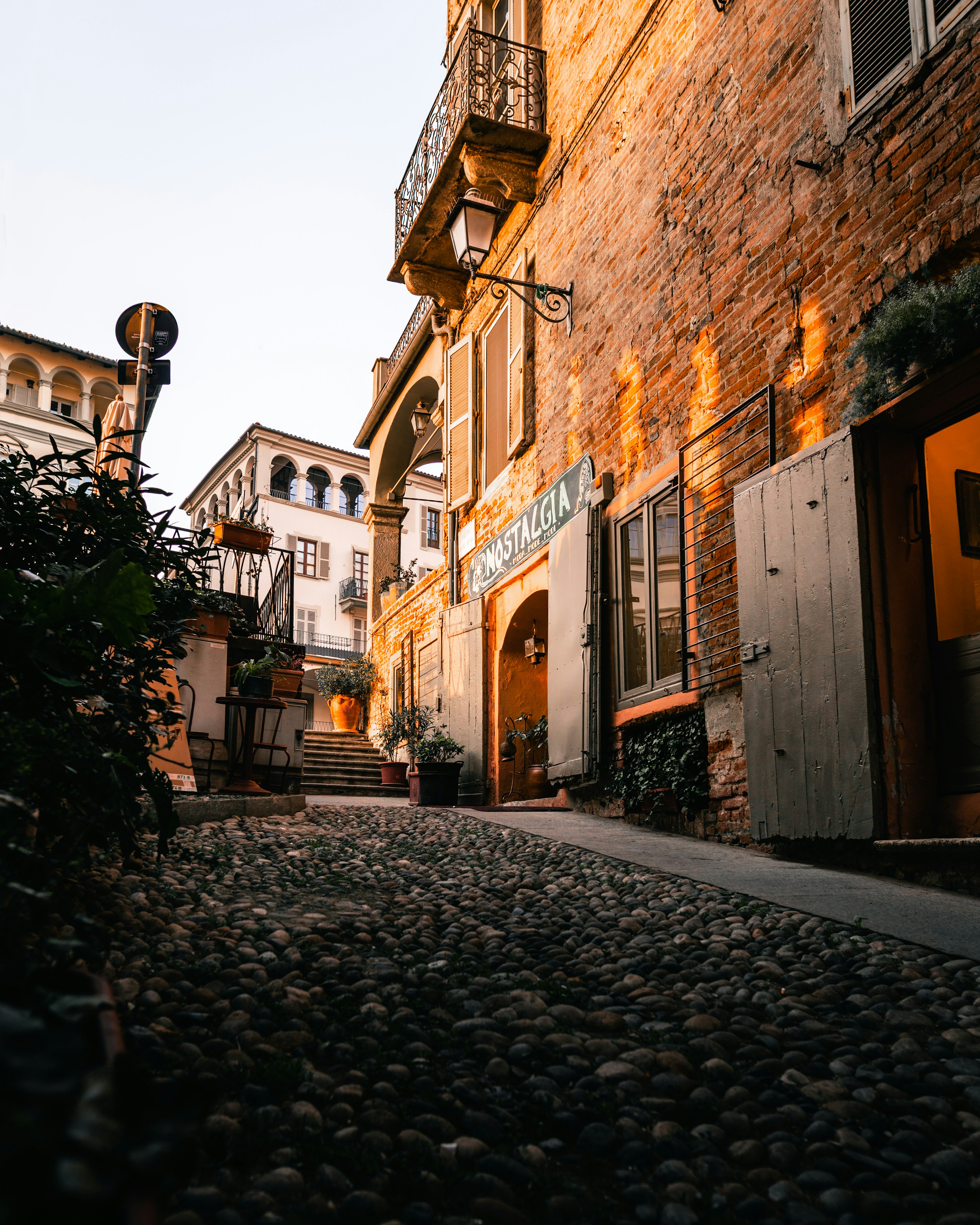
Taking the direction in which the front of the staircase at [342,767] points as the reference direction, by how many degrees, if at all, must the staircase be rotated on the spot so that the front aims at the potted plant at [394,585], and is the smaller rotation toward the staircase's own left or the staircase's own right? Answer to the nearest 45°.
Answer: approximately 180°

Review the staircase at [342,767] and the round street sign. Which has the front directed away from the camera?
the round street sign

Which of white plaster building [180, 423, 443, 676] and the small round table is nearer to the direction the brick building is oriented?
the small round table

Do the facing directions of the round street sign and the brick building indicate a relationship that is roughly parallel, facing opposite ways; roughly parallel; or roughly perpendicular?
roughly perpendicular

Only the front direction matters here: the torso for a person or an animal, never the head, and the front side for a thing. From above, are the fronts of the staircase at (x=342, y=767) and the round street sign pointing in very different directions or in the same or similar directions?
very different directions

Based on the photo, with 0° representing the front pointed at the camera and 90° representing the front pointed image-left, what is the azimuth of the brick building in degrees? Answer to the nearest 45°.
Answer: approximately 45°

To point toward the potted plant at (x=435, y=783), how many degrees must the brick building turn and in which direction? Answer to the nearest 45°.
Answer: approximately 90° to its right

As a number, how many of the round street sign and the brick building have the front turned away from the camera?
1

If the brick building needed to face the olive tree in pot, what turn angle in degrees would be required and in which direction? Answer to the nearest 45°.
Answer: approximately 90° to its right

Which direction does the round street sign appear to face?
away from the camera

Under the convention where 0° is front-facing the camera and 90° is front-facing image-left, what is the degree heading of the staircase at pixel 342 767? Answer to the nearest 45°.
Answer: approximately 0°

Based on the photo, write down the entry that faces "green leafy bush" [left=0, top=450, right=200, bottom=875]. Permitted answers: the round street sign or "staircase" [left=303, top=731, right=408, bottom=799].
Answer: the staircase

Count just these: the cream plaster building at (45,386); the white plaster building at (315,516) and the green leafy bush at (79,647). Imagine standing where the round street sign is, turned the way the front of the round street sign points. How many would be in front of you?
2
